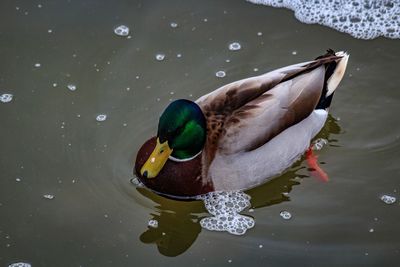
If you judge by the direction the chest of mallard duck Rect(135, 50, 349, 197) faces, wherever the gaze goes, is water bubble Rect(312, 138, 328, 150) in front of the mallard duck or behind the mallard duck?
behind

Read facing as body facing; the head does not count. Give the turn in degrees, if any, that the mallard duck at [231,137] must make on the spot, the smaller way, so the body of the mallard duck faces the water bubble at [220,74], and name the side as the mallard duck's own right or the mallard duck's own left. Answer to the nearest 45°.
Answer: approximately 135° to the mallard duck's own right

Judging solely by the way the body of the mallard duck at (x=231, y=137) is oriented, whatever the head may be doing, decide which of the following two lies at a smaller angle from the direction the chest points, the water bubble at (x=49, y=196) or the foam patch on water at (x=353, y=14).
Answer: the water bubble

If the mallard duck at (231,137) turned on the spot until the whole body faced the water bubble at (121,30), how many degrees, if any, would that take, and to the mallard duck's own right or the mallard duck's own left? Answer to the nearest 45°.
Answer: approximately 90° to the mallard duck's own right

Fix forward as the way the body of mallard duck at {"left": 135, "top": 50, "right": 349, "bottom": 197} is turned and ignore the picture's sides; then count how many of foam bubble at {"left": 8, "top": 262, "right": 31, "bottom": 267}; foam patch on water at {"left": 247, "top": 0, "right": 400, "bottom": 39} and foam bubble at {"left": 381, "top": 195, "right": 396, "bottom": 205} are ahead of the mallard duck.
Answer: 1

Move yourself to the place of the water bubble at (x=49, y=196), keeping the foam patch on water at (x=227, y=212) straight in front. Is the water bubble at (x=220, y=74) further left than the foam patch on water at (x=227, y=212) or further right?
left

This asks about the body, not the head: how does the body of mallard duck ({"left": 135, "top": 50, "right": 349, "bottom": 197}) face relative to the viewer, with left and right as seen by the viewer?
facing the viewer and to the left of the viewer

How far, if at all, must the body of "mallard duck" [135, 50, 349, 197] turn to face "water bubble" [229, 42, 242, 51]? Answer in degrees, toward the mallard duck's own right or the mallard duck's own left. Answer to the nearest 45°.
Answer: approximately 135° to the mallard duck's own right

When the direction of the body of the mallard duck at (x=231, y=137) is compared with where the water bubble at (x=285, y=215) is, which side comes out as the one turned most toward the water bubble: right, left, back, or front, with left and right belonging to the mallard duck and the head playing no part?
left

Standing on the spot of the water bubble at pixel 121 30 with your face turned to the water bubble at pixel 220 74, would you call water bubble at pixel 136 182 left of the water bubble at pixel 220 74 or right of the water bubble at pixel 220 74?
right

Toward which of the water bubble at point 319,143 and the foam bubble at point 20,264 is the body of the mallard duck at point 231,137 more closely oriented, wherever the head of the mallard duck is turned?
the foam bubble

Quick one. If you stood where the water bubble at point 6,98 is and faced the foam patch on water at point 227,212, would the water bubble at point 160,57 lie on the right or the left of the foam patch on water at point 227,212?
left
